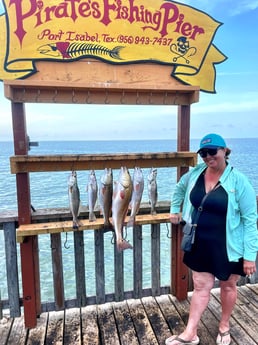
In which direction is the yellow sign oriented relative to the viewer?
toward the camera
